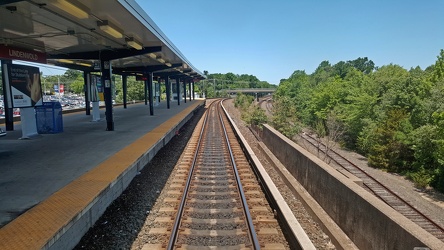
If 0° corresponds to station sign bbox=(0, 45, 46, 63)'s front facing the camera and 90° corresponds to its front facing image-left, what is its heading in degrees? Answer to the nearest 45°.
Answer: approximately 315°

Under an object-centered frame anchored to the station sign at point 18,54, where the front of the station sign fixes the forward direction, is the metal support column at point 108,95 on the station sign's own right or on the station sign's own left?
on the station sign's own left

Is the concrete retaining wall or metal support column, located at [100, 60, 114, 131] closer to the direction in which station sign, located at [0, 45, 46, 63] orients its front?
the concrete retaining wall
